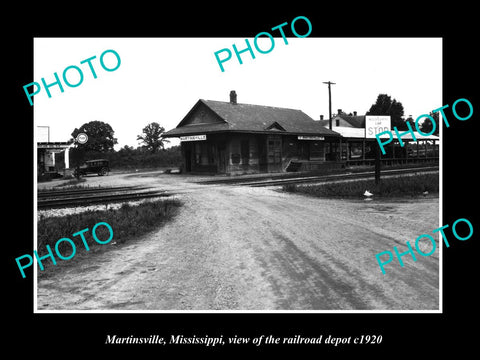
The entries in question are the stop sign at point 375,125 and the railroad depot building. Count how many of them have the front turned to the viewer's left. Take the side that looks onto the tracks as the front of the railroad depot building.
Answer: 0

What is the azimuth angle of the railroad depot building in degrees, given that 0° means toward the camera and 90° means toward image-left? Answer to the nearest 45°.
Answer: approximately 315°

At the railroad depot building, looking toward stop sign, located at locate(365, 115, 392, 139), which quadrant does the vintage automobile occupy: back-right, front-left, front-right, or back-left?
back-right

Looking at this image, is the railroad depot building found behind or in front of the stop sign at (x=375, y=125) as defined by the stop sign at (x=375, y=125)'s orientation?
behind
